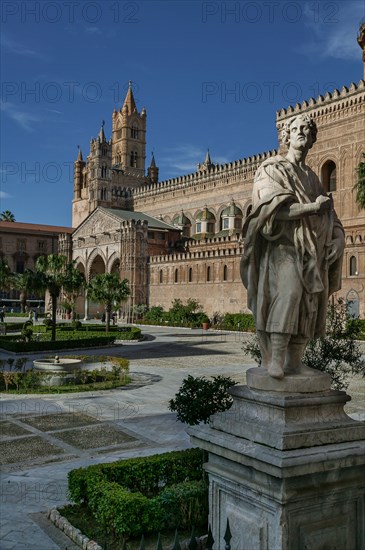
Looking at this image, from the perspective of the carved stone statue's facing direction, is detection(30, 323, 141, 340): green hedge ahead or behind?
behind

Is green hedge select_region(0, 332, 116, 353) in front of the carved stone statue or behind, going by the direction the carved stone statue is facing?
behind

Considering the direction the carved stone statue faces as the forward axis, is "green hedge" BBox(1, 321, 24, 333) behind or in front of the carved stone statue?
behind

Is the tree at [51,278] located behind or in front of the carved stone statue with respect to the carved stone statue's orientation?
behind
